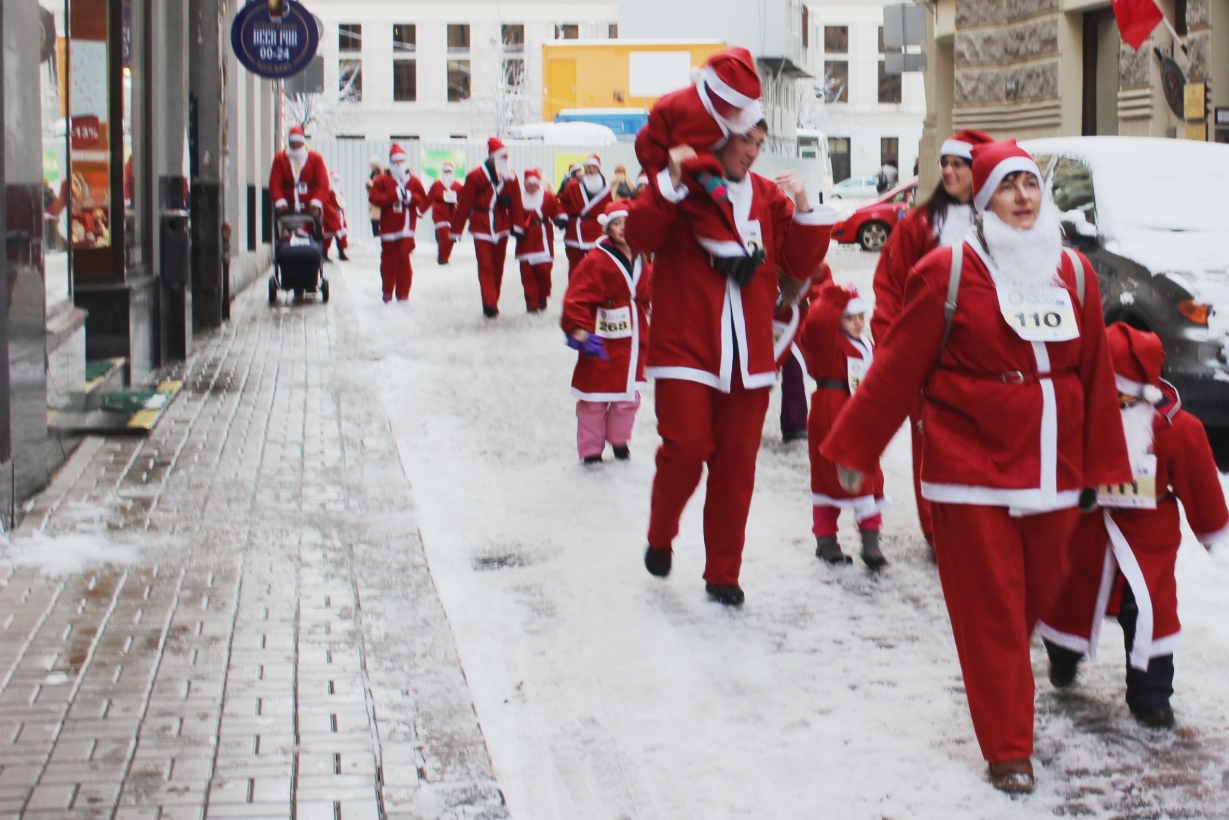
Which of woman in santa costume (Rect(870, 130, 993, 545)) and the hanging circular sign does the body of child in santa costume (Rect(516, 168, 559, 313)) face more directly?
the woman in santa costume

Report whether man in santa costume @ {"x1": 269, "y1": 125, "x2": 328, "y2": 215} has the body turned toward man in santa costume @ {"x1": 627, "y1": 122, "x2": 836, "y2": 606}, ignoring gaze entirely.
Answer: yes

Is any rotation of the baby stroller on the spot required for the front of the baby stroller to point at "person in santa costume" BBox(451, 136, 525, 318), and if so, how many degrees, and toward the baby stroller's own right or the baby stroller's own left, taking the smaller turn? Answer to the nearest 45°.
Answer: approximately 90° to the baby stroller's own left

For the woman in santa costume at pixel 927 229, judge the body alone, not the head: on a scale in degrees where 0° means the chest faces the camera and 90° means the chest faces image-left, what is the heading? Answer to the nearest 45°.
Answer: approximately 315°

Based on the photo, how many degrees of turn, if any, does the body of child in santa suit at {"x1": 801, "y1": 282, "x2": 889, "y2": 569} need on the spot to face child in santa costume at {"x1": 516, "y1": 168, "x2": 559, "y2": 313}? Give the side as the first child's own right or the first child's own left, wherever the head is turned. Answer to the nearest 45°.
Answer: approximately 135° to the first child's own left

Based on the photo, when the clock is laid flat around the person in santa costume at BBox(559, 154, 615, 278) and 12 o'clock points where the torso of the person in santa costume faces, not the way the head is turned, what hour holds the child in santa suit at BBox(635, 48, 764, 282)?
The child in santa suit is roughly at 12 o'clock from the person in santa costume.
